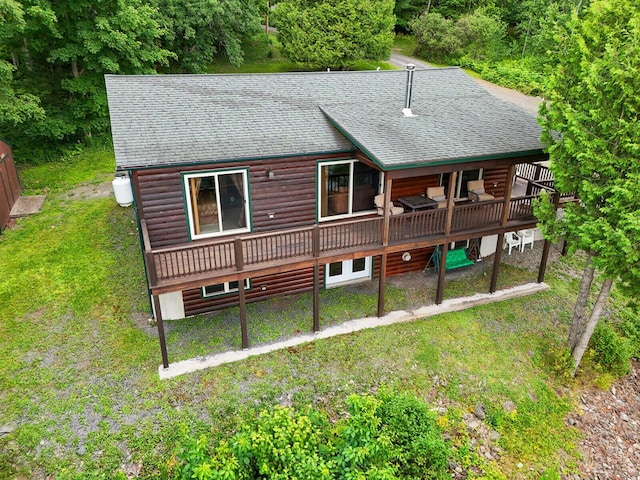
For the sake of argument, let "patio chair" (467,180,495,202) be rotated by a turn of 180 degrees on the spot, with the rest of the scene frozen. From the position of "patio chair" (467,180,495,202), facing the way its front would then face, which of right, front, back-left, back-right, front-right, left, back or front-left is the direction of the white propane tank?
front-left

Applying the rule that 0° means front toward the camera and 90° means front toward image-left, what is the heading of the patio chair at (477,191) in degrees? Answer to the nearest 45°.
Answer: approximately 315°

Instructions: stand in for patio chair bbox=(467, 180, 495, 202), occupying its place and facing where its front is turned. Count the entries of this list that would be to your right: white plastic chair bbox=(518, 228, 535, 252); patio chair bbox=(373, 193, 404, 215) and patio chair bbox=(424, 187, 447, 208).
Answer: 2

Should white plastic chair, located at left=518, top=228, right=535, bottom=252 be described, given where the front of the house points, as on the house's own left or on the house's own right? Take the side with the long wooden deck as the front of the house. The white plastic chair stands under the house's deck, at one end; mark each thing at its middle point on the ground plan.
on the house's own left

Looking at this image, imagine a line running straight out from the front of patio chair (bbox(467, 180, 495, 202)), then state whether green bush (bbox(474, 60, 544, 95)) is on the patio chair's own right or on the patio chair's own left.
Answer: on the patio chair's own left

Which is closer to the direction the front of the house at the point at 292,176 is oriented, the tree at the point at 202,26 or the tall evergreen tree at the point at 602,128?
the tall evergreen tree

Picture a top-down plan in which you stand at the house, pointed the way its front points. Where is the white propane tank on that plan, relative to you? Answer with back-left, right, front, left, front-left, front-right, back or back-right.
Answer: back-right

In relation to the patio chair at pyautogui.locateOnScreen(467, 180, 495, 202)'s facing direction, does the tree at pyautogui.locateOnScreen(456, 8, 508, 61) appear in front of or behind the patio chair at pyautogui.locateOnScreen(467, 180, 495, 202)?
behind

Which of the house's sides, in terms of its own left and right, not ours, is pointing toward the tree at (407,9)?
back
